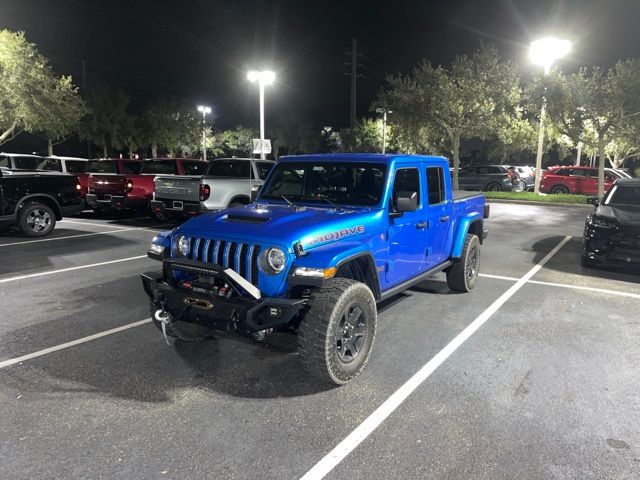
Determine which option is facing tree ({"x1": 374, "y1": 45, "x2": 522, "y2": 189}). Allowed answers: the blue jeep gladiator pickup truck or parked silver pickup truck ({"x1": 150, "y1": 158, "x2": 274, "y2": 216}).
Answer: the parked silver pickup truck

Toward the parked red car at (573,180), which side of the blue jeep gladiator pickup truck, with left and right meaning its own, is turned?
back

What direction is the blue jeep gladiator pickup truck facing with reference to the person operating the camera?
facing the viewer and to the left of the viewer

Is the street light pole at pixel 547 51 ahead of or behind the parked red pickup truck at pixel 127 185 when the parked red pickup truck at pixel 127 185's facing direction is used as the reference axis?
ahead

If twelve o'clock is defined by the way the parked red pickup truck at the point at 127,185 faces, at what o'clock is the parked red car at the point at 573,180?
the parked red car at the point at 573,180 is roughly at 1 o'clock from the parked red pickup truck at the point at 127,185.

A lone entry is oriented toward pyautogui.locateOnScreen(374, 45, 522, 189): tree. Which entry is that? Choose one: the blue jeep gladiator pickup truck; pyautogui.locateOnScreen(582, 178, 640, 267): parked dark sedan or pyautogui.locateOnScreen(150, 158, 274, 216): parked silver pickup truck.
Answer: the parked silver pickup truck

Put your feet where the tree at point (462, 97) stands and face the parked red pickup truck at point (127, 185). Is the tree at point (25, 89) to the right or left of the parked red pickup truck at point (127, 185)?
right

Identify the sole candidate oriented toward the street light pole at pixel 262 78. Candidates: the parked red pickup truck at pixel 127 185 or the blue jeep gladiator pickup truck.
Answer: the parked red pickup truck

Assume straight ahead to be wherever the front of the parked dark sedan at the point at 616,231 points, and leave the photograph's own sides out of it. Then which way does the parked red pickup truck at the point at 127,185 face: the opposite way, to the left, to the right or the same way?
the opposite way

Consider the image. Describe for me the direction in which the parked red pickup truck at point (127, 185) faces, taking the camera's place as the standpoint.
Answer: facing away from the viewer and to the right of the viewer

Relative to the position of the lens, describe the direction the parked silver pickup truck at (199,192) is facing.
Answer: facing away from the viewer and to the right of the viewer

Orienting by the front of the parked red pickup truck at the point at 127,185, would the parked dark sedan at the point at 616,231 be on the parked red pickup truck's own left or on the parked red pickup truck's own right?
on the parked red pickup truck's own right

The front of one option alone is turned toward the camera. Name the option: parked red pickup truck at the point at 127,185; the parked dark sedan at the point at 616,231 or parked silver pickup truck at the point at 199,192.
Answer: the parked dark sedan
